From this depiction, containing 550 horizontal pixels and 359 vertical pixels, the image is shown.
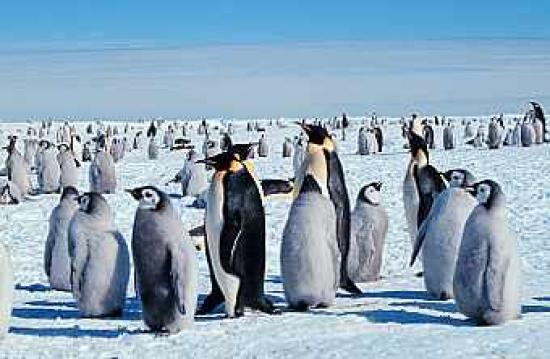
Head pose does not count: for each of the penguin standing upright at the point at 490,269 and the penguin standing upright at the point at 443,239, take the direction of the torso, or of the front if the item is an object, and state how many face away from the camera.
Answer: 0

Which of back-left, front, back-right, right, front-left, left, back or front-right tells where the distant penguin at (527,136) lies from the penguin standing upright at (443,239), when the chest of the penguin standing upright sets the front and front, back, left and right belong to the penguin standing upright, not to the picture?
back-left

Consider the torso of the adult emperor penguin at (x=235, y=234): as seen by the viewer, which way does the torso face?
to the viewer's left

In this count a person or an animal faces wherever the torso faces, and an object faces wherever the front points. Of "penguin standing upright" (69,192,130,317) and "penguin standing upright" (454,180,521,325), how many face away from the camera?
0

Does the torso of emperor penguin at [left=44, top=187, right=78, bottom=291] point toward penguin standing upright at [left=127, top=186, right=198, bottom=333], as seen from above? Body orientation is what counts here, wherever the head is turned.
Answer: no

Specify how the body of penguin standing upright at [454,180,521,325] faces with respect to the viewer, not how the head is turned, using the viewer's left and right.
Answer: facing to the left of the viewer

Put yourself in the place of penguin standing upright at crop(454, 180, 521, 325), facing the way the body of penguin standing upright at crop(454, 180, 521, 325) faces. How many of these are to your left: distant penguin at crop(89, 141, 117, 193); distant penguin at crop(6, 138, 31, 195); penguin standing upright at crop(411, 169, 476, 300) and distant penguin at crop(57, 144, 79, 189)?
0

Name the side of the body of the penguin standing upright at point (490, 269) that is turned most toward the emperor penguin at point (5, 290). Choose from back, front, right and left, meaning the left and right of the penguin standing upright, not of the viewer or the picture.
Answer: front

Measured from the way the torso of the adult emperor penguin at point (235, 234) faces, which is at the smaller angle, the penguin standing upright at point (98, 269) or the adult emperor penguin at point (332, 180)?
the penguin standing upright

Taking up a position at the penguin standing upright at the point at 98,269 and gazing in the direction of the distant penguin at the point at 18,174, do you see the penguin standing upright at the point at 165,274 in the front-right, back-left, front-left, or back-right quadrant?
back-right
